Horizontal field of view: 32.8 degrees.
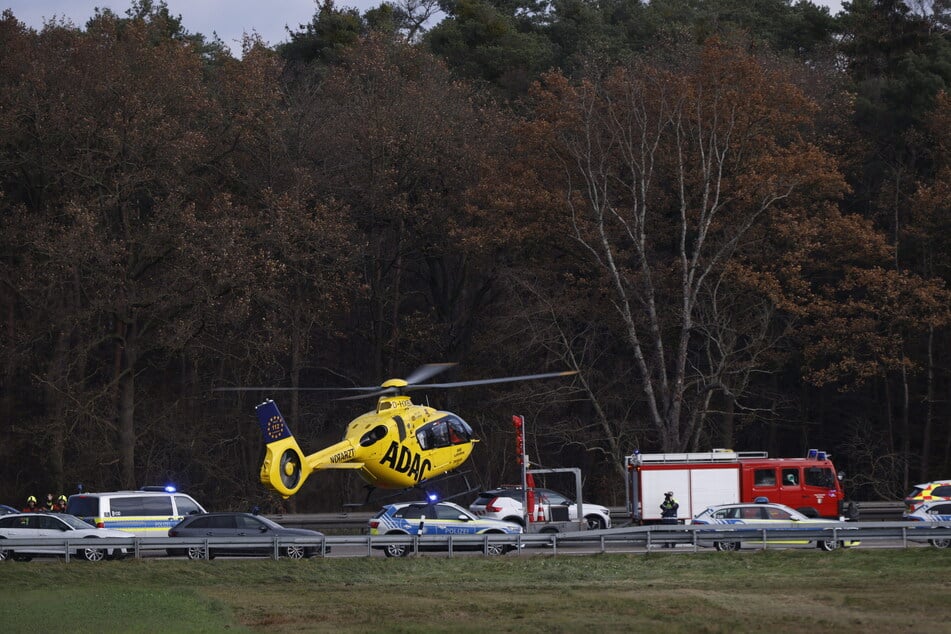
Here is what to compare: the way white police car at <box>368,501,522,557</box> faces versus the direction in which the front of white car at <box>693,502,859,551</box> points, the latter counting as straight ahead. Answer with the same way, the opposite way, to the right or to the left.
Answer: the same way

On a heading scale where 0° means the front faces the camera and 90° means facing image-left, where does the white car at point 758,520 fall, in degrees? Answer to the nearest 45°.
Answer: approximately 270°

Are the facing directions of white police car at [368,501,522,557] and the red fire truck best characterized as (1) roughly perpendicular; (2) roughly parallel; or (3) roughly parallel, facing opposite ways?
roughly parallel

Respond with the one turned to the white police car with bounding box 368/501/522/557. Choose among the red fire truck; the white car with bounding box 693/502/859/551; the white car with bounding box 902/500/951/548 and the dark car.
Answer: the dark car

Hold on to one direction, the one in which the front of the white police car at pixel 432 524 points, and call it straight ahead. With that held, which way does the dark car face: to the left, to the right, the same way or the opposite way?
the same way

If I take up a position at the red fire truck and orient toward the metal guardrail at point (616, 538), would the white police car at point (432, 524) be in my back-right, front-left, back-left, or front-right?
front-right

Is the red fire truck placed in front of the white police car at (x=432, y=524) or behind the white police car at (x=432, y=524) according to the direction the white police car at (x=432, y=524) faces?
in front

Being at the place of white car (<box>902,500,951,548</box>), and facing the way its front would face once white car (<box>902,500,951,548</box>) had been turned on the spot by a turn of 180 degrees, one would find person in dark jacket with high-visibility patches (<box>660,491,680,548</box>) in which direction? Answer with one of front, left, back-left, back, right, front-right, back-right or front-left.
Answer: front

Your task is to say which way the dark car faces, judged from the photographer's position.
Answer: facing to the right of the viewer

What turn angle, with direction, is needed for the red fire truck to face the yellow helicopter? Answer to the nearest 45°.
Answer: approximately 135° to its right

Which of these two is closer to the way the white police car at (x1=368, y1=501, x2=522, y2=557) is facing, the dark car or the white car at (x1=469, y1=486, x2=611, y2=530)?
the white car

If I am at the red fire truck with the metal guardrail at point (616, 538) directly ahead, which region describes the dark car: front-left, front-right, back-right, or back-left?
front-right

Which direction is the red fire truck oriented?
to the viewer's right

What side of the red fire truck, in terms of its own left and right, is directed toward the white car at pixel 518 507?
back

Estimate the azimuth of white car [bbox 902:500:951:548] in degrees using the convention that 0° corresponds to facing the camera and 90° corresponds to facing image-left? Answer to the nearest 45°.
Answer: approximately 270°
